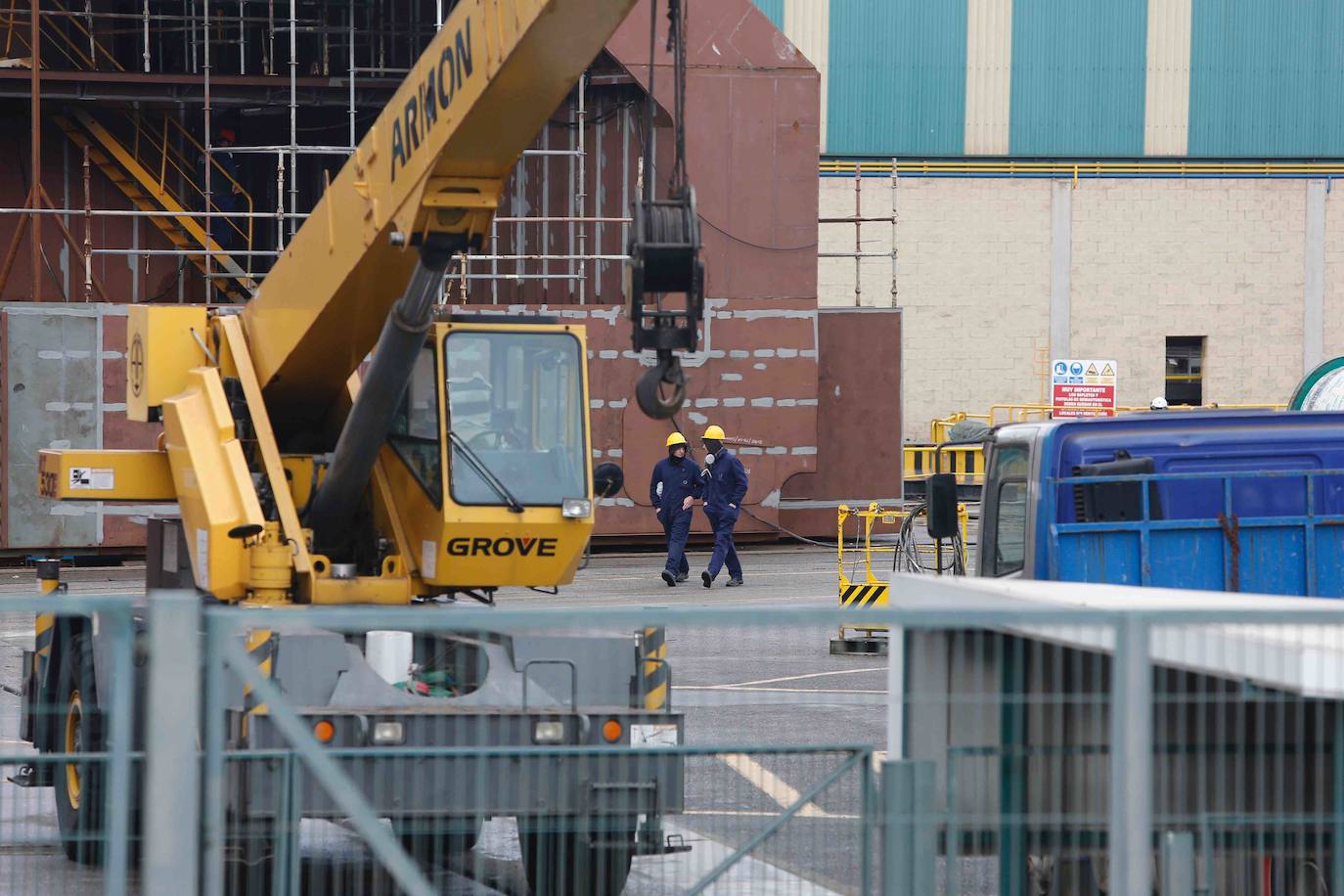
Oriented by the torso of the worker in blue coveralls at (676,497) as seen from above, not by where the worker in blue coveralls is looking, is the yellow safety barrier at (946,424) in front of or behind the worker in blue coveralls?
behind

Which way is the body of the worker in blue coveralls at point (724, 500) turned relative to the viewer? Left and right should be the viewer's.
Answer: facing the viewer and to the left of the viewer

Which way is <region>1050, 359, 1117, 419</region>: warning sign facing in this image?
toward the camera

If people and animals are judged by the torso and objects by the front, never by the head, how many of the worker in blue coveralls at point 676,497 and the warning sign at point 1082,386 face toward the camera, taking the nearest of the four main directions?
2

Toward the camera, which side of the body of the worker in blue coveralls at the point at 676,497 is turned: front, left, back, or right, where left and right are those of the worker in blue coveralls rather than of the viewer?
front

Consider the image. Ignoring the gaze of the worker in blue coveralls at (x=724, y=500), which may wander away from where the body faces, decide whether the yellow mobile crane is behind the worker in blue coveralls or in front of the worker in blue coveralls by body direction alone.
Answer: in front

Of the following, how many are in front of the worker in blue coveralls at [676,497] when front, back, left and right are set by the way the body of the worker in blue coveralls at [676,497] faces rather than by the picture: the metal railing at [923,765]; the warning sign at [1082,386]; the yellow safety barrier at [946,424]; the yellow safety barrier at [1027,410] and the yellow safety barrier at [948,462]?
1

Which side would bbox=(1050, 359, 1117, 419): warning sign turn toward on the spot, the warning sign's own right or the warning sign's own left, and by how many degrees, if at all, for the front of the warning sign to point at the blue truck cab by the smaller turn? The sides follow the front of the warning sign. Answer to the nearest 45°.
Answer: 0° — it already faces it

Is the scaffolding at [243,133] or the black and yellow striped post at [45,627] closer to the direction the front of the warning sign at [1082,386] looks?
the black and yellow striped post

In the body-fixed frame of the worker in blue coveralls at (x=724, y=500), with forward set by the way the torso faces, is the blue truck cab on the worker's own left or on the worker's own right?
on the worker's own left
